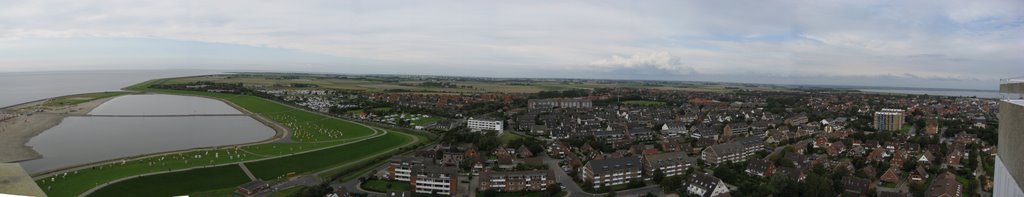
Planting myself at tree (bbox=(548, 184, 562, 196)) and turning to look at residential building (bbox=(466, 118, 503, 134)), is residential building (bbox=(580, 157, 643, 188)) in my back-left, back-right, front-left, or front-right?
front-right

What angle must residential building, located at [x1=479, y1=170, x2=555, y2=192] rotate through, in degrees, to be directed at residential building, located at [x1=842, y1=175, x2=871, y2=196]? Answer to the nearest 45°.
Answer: approximately 90° to its left

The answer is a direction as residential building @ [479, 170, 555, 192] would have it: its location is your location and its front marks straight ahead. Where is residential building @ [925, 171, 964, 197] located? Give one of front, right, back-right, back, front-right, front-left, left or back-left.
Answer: left

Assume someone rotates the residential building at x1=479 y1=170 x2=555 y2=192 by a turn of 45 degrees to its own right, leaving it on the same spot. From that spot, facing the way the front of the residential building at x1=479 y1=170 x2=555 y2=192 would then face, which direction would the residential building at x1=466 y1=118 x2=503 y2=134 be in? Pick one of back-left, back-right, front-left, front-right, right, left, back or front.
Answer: back-right

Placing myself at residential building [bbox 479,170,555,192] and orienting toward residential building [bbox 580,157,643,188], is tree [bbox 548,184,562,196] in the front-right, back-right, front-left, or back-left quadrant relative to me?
front-right

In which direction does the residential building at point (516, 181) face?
toward the camera

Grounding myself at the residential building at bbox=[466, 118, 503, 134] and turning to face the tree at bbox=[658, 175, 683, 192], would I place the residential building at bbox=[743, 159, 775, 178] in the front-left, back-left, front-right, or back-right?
front-left

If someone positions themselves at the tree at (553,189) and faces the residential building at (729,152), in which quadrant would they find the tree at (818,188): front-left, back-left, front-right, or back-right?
front-right
